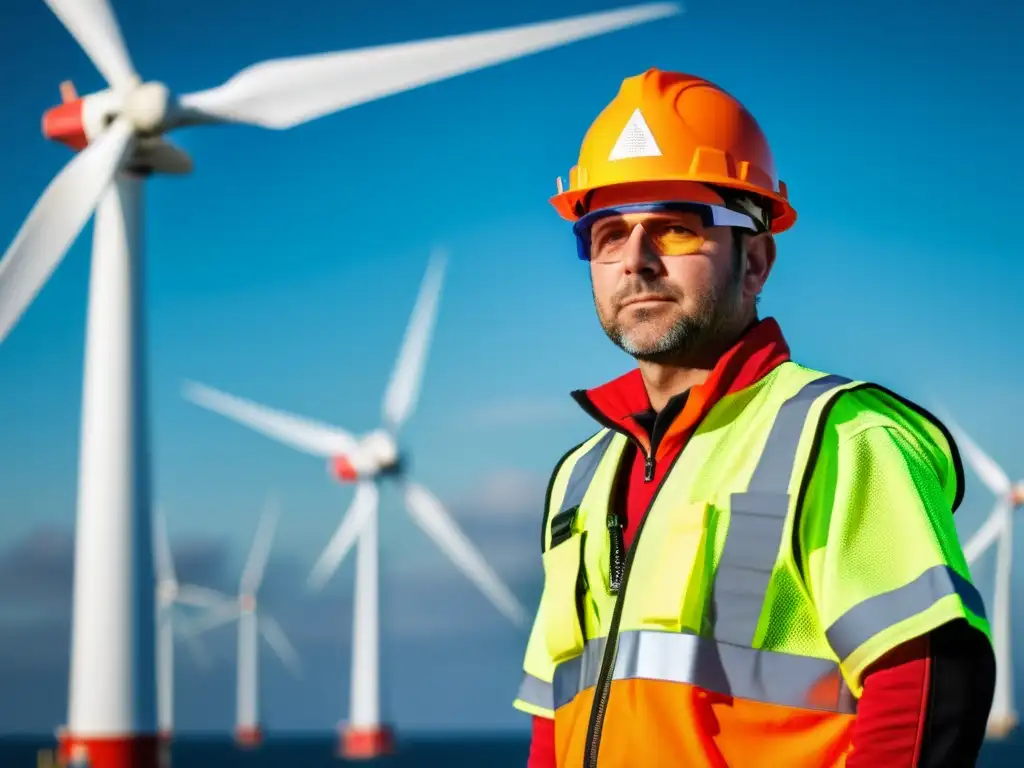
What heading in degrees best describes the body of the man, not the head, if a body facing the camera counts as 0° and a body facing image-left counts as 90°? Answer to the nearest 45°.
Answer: approximately 45°

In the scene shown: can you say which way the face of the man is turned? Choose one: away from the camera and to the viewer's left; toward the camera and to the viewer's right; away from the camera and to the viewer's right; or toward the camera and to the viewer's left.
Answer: toward the camera and to the viewer's left
